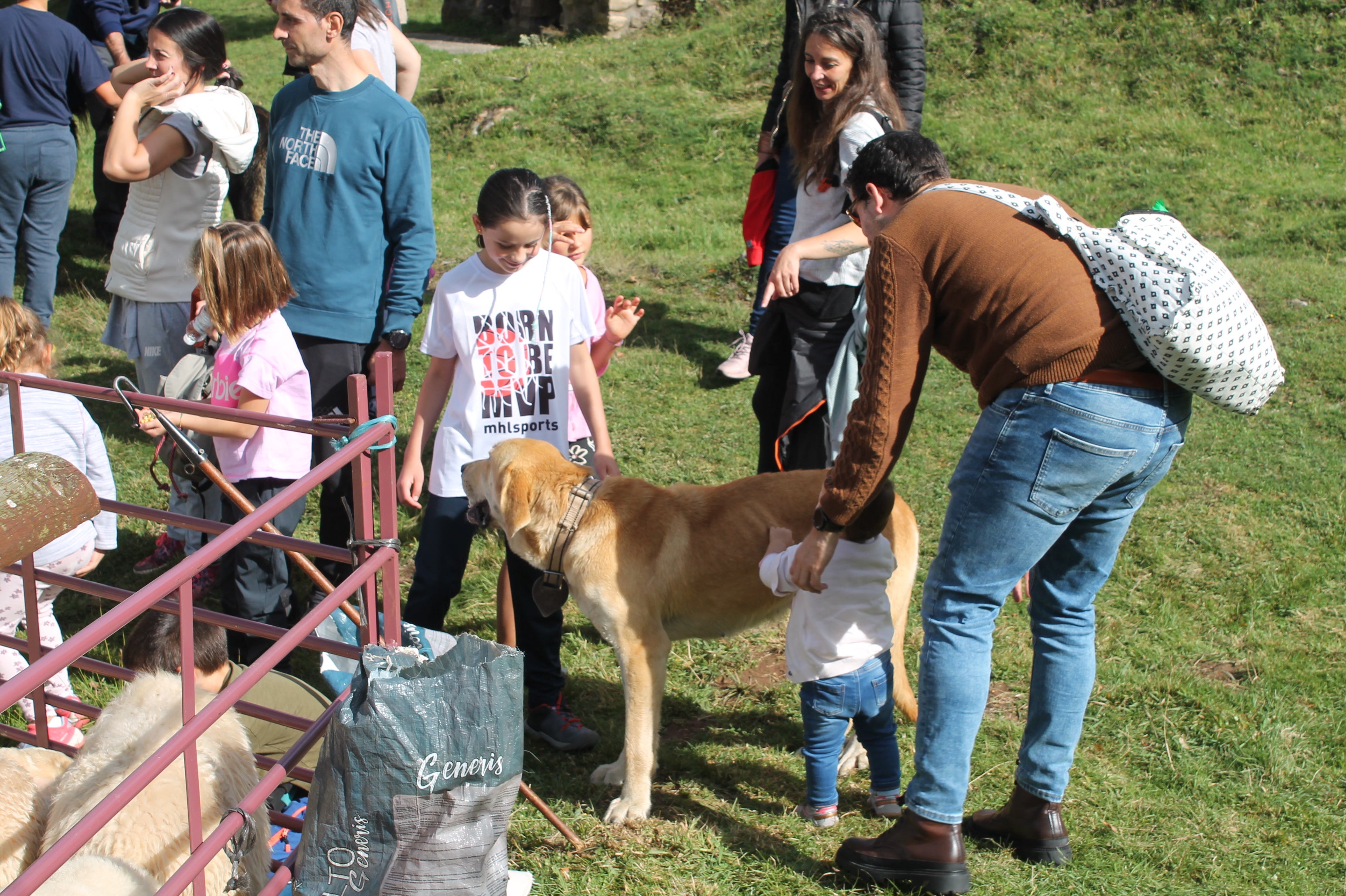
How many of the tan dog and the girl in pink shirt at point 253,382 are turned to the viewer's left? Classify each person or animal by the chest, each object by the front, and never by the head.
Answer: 2

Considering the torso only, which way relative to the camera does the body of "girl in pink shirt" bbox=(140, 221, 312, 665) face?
to the viewer's left

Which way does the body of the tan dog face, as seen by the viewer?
to the viewer's left

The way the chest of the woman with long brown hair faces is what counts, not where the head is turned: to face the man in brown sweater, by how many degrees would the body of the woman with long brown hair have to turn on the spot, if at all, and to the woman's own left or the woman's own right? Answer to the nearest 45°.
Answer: approximately 45° to the woman's own left

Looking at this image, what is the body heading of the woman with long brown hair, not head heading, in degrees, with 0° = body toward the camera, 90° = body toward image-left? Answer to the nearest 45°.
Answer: approximately 45°

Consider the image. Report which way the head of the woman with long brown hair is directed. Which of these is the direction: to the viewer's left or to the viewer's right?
to the viewer's left

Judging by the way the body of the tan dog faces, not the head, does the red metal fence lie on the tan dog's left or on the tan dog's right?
on the tan dog's left

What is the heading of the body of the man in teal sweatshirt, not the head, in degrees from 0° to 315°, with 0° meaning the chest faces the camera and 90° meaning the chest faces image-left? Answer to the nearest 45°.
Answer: approximately 45°

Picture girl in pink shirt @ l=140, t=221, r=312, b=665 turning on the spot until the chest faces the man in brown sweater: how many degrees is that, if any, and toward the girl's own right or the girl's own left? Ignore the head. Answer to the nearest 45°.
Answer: approximately 135° to the girl's own left

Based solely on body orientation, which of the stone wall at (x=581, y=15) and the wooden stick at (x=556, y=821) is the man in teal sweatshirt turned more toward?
the wooden stick

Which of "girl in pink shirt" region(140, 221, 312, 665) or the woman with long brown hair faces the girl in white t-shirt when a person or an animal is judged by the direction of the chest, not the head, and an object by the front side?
the woman with long brown hair

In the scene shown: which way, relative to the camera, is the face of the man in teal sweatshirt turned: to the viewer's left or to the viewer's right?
to the viewer's left
